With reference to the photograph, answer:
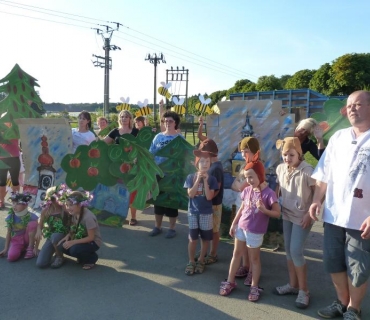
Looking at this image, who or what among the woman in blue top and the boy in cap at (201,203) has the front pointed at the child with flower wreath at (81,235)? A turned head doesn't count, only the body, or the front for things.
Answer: the woman in blue top

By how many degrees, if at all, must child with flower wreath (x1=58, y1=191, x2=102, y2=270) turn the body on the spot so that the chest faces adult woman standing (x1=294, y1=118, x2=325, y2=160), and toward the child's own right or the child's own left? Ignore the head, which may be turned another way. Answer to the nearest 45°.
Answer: approximately 135° to the child's own left

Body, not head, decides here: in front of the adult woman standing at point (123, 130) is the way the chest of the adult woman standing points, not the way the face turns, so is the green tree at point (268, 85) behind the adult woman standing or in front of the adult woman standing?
behind

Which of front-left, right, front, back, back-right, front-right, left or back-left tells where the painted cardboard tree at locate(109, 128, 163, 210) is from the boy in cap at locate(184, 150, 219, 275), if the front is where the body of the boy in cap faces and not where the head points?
back-right

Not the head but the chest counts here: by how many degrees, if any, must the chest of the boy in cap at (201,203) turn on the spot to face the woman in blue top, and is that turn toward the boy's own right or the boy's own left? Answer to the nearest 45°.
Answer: approximately 180°

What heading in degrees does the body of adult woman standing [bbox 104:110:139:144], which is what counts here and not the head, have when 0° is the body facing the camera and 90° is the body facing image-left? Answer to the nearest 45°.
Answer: approximately 0°

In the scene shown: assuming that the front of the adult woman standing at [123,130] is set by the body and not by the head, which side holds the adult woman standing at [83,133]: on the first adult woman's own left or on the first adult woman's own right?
on the first adult woman's own right

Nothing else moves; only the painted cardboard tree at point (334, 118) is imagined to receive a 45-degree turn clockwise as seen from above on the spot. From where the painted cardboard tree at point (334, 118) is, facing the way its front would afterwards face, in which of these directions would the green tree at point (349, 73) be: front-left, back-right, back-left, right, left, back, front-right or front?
back-right
